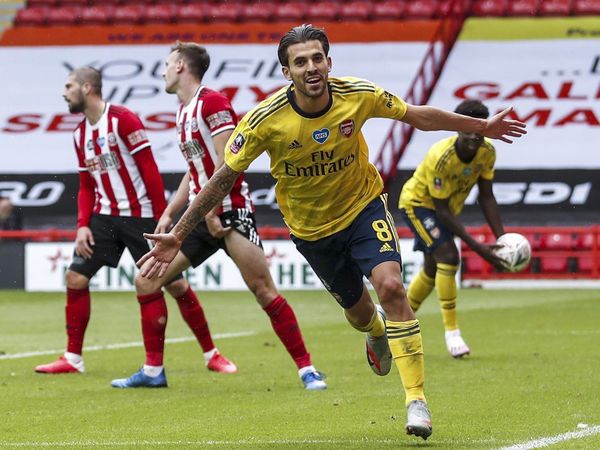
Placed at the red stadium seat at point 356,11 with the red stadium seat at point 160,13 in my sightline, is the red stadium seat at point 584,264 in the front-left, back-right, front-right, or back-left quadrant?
back-left

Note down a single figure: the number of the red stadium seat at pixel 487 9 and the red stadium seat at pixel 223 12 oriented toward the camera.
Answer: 2

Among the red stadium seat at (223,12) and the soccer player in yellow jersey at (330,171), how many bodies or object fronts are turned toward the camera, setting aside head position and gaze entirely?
2

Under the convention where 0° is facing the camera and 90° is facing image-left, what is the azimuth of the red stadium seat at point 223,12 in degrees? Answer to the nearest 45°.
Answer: approximately 0°

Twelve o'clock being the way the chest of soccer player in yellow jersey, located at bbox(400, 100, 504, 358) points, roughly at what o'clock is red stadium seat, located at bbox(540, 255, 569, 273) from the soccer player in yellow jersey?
The red stadium seat is roughly at 8 o'clock from the soccer player in yellow jersey.

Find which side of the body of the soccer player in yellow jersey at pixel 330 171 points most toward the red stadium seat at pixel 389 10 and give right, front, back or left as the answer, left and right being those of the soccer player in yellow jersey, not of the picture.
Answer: back

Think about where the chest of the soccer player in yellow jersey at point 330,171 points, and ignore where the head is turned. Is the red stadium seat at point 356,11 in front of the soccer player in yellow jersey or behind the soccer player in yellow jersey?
behind

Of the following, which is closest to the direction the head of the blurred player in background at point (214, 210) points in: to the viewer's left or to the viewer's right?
to the viewer's left

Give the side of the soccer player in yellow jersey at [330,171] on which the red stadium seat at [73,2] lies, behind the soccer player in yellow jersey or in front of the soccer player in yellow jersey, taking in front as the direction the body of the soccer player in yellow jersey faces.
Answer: behind
